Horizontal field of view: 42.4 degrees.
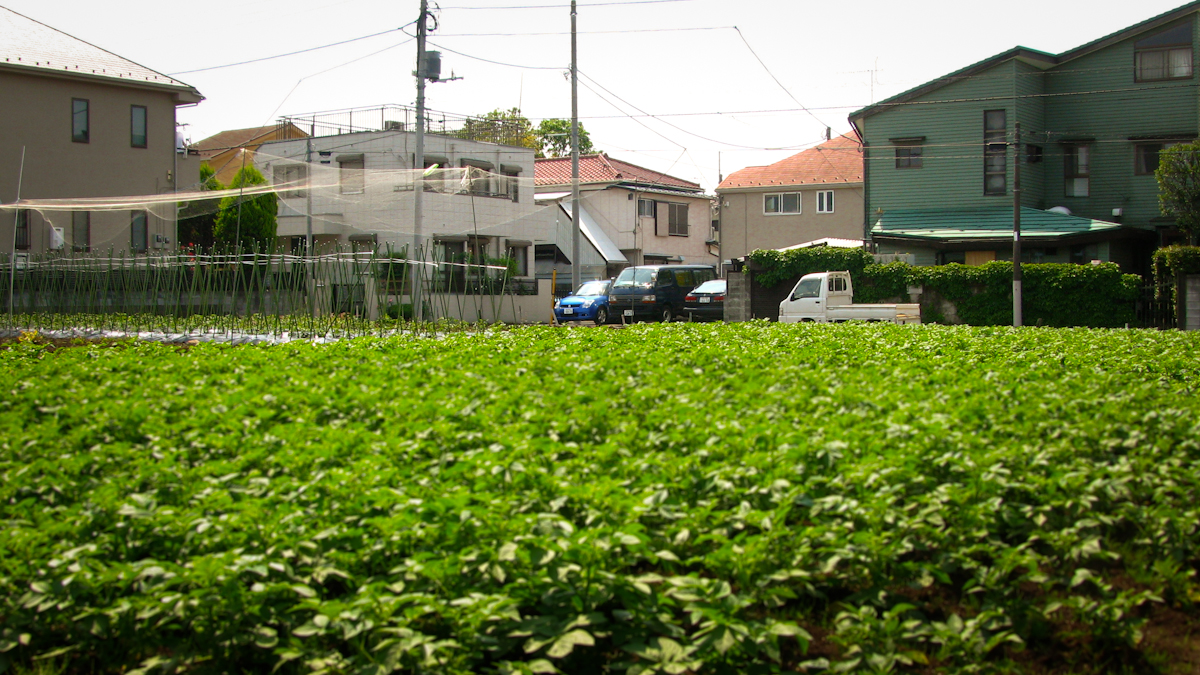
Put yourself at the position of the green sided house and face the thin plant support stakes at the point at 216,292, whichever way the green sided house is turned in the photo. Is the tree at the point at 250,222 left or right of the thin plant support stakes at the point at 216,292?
right

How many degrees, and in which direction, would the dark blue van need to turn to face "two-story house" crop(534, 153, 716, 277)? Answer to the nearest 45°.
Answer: approximately 135° to its right

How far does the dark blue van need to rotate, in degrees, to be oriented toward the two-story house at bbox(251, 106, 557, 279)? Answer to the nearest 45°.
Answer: approximately 90° to its right

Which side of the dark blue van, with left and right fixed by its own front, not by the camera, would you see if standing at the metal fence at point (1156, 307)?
left

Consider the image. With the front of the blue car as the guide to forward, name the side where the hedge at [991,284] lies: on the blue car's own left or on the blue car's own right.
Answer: on the blue car's own left

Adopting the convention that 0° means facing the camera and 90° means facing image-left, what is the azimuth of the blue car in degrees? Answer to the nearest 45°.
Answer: approximately 45°

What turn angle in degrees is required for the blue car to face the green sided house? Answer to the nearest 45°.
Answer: approximately 135° to its left

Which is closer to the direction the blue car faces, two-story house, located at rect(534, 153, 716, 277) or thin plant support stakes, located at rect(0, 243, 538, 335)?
the thin plant support stakes

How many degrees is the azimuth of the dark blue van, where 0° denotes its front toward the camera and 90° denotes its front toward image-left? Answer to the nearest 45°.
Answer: approximately 45°
